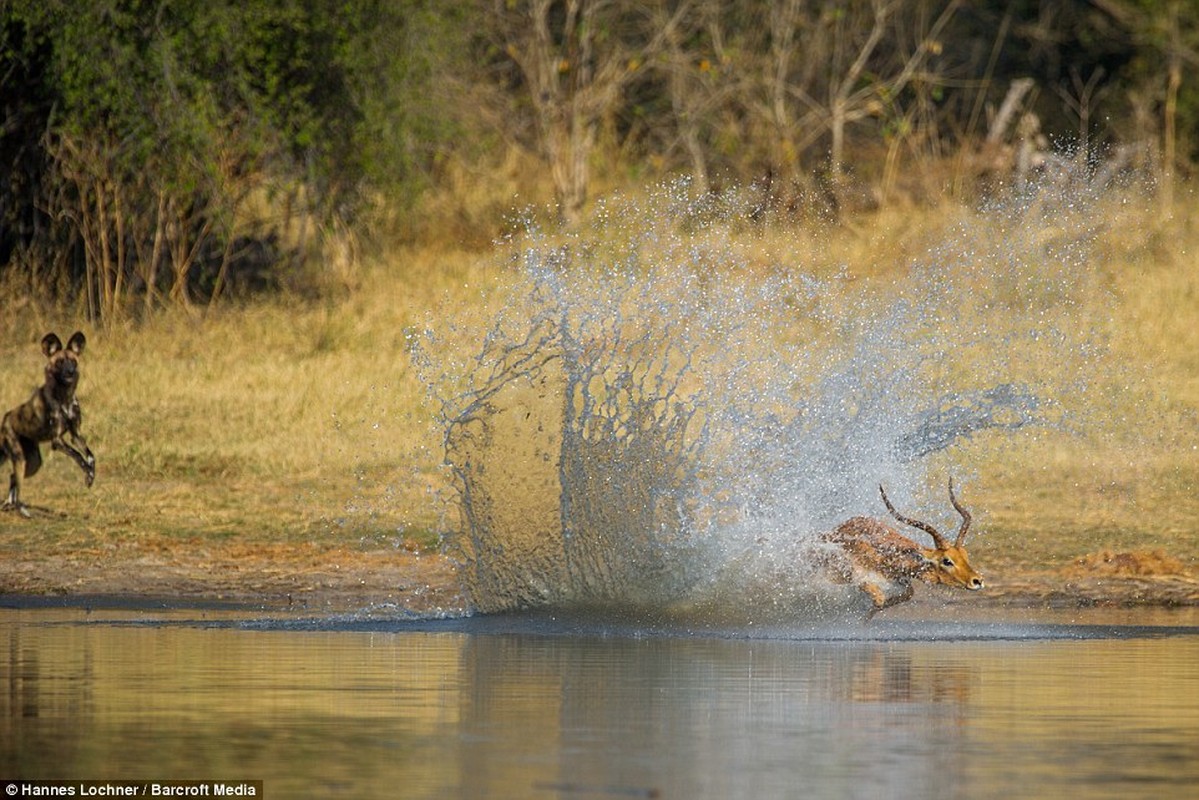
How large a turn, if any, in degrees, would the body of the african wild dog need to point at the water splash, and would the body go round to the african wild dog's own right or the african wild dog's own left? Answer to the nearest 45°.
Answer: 0° — it already faces it

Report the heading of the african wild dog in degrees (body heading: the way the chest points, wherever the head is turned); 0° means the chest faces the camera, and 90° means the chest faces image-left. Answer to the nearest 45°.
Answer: approximately 315°

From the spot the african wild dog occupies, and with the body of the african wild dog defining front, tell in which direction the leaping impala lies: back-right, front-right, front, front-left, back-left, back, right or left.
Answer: front
